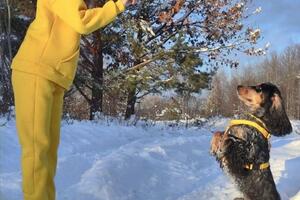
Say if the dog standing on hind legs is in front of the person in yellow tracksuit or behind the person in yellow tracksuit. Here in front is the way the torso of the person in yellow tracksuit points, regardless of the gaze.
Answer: in front

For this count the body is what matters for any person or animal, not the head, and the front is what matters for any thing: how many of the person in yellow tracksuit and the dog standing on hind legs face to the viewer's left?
1

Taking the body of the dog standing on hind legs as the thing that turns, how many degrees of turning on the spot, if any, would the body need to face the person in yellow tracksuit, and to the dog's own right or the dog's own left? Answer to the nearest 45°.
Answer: approximately 45° to the dog's own left

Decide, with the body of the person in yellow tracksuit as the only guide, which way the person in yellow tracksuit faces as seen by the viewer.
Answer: to the viewer's right

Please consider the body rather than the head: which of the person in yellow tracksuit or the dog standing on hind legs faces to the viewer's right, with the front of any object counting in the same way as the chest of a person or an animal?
the person in yellow tracksuit

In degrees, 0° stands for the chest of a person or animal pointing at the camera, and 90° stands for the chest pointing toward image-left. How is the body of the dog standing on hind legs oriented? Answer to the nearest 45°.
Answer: approximately 90°
